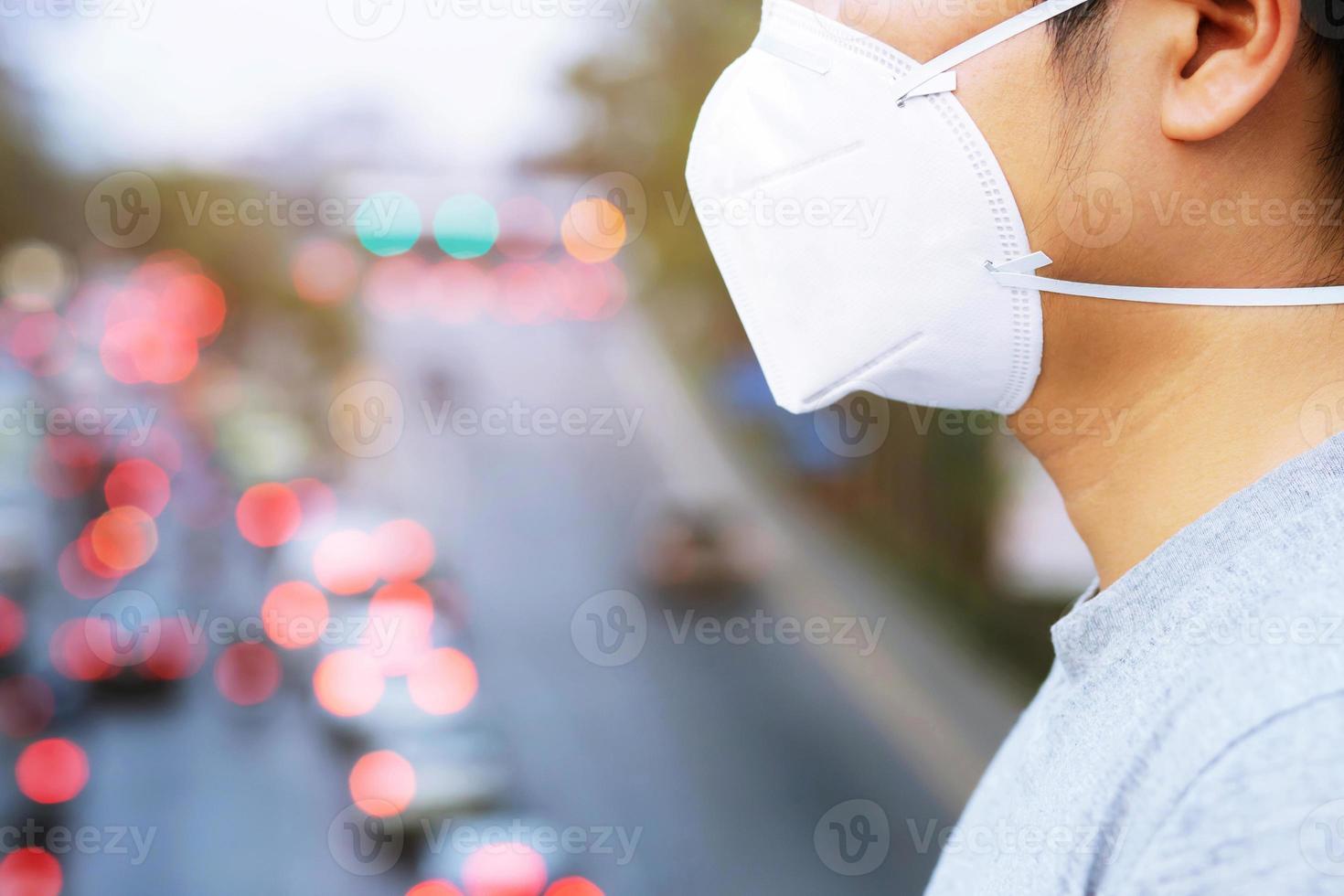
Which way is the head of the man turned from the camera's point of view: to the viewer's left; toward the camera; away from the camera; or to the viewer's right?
to the viewer's left

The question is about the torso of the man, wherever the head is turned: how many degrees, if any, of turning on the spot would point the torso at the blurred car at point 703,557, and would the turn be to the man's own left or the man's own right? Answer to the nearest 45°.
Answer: approximately 90° to the man's own right

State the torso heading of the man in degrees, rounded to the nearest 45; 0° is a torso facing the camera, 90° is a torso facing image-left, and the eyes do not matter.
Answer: approximately 90°
